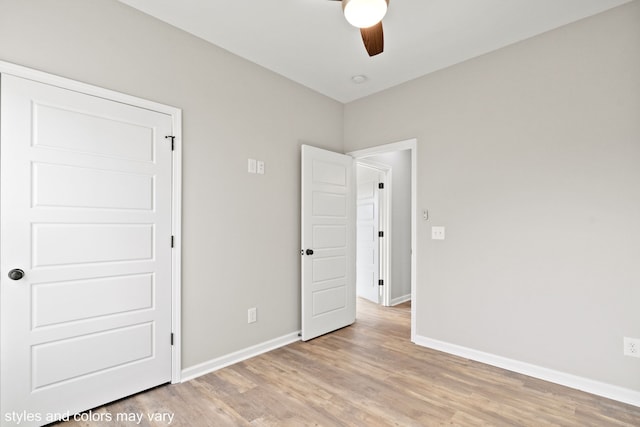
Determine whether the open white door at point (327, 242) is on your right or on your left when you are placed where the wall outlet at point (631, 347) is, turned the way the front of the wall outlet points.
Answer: on your right

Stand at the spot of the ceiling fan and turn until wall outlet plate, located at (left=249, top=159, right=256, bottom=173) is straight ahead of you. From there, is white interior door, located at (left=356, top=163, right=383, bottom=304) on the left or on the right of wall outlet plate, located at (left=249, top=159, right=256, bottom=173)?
right

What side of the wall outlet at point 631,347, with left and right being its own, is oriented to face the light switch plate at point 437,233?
right

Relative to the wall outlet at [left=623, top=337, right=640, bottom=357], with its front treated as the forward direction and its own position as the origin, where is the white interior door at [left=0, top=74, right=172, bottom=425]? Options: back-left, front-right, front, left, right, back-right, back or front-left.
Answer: front-right

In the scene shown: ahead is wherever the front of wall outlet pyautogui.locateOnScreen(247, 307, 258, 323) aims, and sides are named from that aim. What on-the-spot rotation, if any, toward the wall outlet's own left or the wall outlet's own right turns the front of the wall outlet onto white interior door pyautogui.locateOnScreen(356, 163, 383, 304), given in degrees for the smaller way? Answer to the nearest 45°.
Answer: approximately 90° to the wall outlet's own left

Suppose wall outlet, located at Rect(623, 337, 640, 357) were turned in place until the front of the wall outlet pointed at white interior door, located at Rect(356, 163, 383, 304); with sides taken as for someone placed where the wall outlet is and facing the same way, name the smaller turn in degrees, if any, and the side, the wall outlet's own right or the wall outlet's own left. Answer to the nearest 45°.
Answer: approximately 90° to the wall outlet's own right

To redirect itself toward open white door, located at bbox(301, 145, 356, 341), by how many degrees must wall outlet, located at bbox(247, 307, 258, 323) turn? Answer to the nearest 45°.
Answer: approximately 90° to its left

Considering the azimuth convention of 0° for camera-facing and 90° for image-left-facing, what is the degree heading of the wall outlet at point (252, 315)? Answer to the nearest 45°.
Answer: approximately 315°

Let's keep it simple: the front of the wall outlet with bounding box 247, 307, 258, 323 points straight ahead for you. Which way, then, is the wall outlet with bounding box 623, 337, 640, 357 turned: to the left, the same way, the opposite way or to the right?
to the right

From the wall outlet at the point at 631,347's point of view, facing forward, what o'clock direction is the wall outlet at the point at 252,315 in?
the wall outlet at the point at 252,315 is roughly at 2 o'clock from the wall outlet at the point at 631,347.

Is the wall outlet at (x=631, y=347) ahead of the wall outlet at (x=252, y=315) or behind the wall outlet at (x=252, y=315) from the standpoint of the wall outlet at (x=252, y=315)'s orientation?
ahead

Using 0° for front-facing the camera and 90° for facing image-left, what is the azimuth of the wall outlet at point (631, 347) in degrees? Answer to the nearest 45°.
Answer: approximately 0°
